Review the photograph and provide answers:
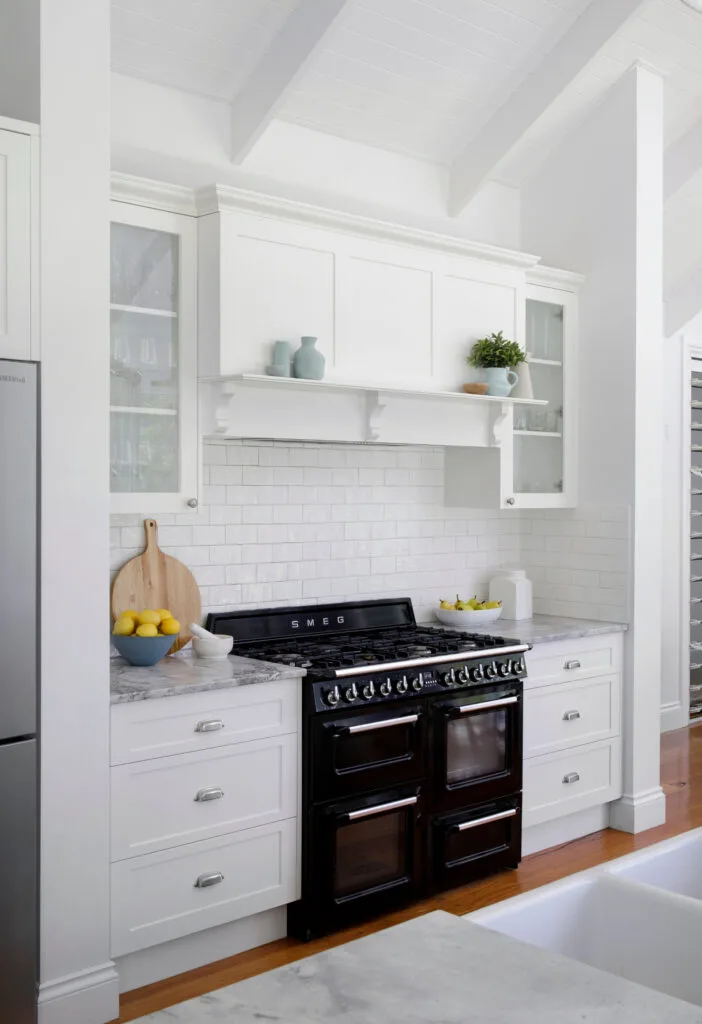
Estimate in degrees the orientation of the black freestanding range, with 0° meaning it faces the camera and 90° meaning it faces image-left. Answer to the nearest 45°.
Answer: approximately 315°

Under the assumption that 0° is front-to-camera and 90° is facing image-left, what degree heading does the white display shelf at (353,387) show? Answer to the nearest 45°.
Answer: approximately 315°

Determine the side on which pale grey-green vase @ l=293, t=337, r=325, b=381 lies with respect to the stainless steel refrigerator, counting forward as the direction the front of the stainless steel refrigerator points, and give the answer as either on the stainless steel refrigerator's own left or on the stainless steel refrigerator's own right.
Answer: on the stainless steel refrigerator's own left

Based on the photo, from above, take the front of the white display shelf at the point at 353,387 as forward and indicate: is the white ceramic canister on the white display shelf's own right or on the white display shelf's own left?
on the white display shelf's own left

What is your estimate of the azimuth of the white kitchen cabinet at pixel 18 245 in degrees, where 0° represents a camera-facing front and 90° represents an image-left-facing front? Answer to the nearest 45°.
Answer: approximately 315°

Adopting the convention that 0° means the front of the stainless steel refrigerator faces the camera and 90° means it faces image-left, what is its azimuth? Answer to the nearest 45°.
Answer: approximately 315°

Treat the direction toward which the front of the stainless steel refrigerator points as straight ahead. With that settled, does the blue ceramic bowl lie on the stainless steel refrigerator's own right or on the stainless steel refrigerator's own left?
on the stainless steel refrigerator's own left

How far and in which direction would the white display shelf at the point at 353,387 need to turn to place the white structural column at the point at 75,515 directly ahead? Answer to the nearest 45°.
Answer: approximately 90° to its right

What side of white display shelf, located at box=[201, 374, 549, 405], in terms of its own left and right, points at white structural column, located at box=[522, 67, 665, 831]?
left
